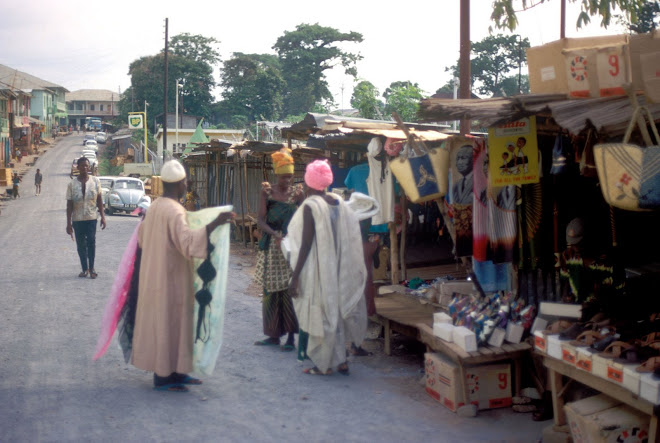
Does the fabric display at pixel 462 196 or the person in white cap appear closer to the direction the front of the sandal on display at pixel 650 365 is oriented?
the person in white cap

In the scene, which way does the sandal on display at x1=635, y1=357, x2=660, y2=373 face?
to the viewer's left

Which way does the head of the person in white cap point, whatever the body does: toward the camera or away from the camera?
away from the camera

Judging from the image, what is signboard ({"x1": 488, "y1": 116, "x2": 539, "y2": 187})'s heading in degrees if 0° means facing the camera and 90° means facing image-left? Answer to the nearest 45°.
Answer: approximately 45°

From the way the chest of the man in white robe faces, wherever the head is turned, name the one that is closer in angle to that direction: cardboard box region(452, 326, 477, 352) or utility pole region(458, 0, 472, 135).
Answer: the utility pole

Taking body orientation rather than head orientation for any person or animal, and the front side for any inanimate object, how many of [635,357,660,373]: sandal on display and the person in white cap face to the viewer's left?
1

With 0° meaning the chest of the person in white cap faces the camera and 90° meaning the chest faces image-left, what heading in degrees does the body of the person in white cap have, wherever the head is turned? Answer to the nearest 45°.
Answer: approximately 225°

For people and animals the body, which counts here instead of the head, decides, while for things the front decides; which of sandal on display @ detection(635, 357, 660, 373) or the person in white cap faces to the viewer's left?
the sandal on display

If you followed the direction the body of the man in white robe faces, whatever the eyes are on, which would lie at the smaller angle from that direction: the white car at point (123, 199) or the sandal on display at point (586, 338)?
the white car

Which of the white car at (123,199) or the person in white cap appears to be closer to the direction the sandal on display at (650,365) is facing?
the person in white cap
